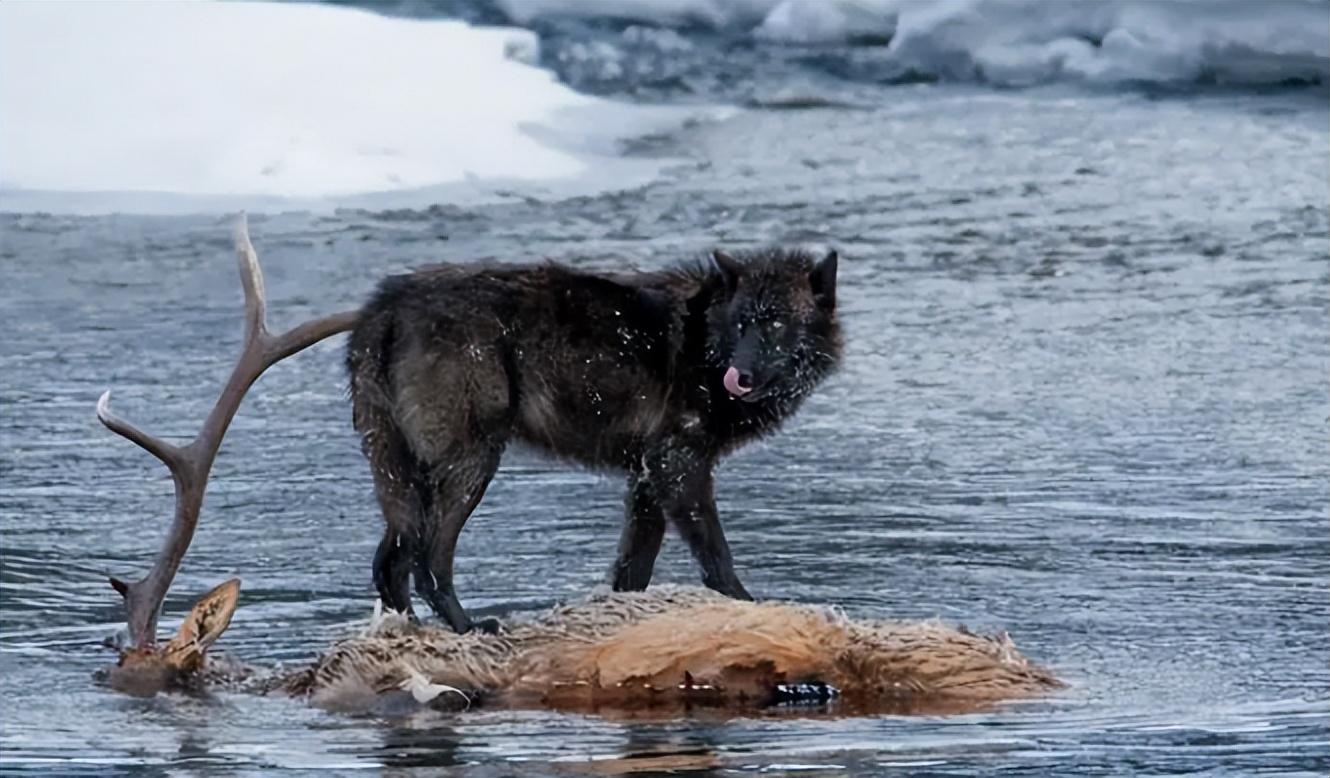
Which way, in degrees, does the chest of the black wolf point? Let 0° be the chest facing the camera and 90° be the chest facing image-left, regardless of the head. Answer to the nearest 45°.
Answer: approximately 270°
